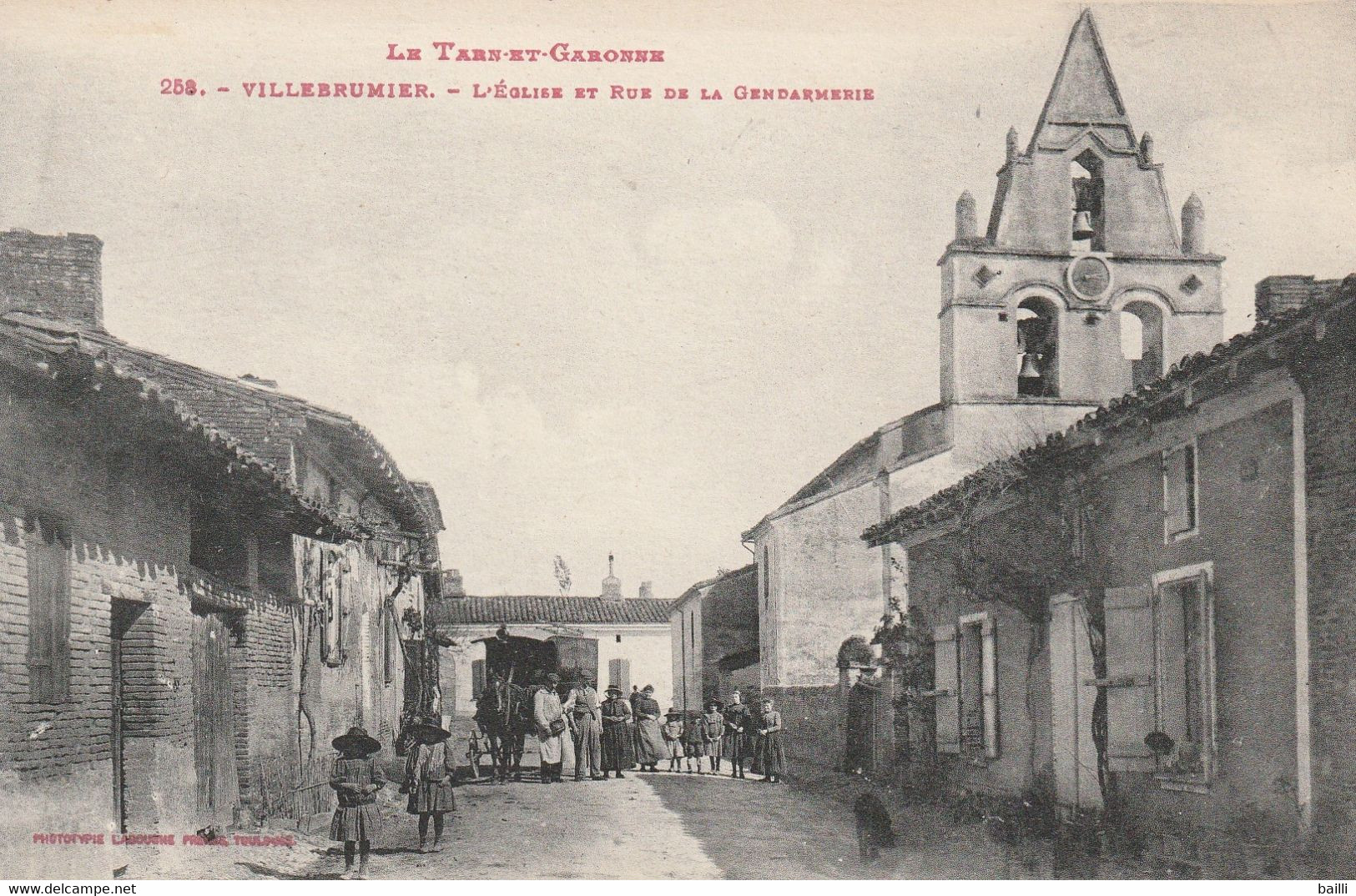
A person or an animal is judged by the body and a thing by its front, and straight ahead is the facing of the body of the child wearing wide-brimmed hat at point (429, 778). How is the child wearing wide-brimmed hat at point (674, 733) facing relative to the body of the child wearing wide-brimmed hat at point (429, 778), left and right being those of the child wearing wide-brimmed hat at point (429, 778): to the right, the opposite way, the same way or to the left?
the same way

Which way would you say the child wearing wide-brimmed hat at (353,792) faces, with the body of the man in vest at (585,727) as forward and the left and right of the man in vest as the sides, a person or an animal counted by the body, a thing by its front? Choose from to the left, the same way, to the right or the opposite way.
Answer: the same way

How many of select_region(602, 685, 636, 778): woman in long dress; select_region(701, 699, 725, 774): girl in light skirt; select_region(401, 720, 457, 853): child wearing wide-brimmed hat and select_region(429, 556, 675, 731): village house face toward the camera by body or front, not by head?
4

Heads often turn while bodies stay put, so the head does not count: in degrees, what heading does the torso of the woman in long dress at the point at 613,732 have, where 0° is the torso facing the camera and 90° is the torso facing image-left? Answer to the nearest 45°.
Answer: approximately 0°

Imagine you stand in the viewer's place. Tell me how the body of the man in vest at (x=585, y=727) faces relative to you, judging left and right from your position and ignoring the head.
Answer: facing the viewer

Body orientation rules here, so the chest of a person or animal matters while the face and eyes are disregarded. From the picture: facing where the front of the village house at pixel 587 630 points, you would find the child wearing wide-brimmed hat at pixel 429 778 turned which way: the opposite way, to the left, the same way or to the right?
the same way

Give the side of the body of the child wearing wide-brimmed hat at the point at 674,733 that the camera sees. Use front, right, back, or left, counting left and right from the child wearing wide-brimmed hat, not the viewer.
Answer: front

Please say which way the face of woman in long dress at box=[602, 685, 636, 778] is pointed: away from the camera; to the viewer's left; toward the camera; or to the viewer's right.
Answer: toward the camera

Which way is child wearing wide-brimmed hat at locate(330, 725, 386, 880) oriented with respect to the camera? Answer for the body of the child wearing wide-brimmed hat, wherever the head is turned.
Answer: toward the camera

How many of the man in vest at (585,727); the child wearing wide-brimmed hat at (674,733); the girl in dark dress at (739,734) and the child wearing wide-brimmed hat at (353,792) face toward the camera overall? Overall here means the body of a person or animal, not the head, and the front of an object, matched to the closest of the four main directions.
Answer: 4
